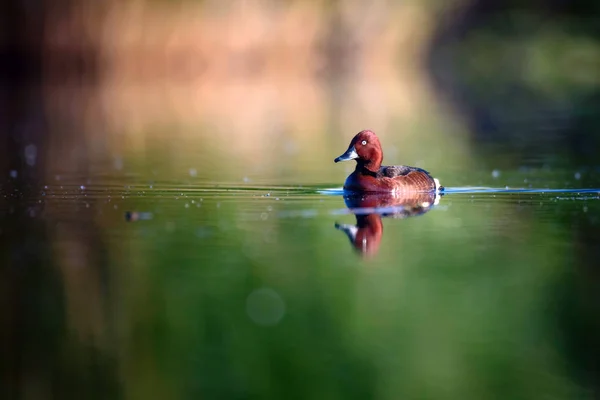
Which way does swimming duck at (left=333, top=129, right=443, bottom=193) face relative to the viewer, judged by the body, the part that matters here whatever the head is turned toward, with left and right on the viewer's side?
facing to the left of the viewer
